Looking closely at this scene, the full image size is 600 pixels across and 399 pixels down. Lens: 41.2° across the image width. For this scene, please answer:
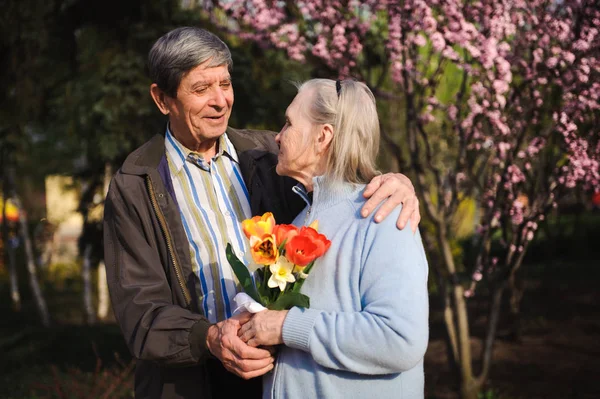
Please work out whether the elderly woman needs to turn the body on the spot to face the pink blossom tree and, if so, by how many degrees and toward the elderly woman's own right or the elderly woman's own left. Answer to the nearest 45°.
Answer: approximately 90° to the elderly woman's own right

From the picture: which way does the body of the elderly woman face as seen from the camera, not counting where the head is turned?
to the viewer's left

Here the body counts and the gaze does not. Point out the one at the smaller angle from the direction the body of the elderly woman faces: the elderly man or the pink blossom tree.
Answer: the elderly man

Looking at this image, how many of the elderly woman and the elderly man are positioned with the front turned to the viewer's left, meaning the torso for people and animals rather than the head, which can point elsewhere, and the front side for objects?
1

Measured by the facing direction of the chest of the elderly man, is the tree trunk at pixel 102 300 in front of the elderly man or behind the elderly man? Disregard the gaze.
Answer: behind

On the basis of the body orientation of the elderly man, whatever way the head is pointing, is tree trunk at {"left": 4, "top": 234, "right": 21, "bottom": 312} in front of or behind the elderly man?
behind

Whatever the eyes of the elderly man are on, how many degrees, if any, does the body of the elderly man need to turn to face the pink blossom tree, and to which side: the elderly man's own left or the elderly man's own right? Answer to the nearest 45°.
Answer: approximately 90° to the elderly man's own left

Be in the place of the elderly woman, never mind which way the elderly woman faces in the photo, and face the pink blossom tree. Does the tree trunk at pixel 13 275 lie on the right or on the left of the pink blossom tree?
left

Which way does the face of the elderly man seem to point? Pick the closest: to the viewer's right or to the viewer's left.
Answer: to the viewer's right

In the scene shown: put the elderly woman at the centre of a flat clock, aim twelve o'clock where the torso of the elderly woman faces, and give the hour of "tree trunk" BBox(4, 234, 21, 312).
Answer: The tree trunk is roughly at 2 o'clock from the elderly woman.

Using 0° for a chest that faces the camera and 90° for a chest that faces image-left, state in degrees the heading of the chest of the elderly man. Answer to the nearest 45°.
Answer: approximately 315°
